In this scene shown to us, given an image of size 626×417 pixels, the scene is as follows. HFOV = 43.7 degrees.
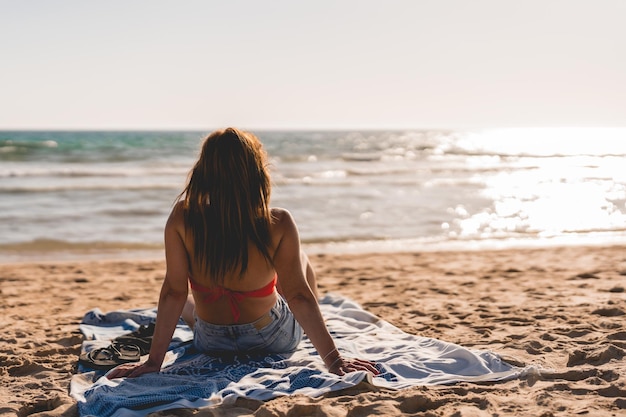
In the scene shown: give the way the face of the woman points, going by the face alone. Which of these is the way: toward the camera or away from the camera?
away from the camera

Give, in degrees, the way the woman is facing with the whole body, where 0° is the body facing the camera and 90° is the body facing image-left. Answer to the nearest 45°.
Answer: approximately 180°

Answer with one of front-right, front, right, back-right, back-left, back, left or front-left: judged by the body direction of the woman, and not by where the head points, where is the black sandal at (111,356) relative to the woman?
front-left
